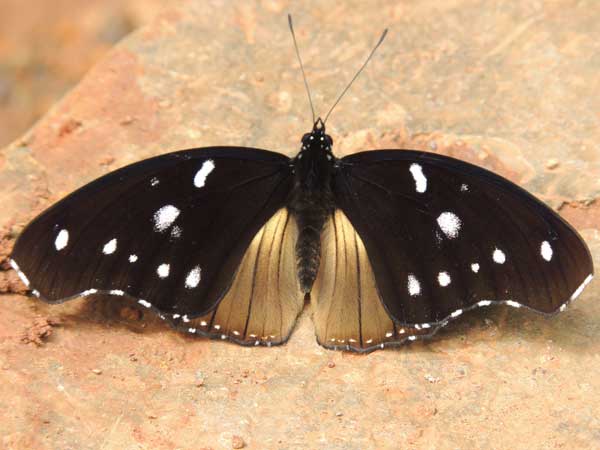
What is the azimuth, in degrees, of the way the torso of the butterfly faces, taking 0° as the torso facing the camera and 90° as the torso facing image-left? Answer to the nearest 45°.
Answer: approximately 180°
